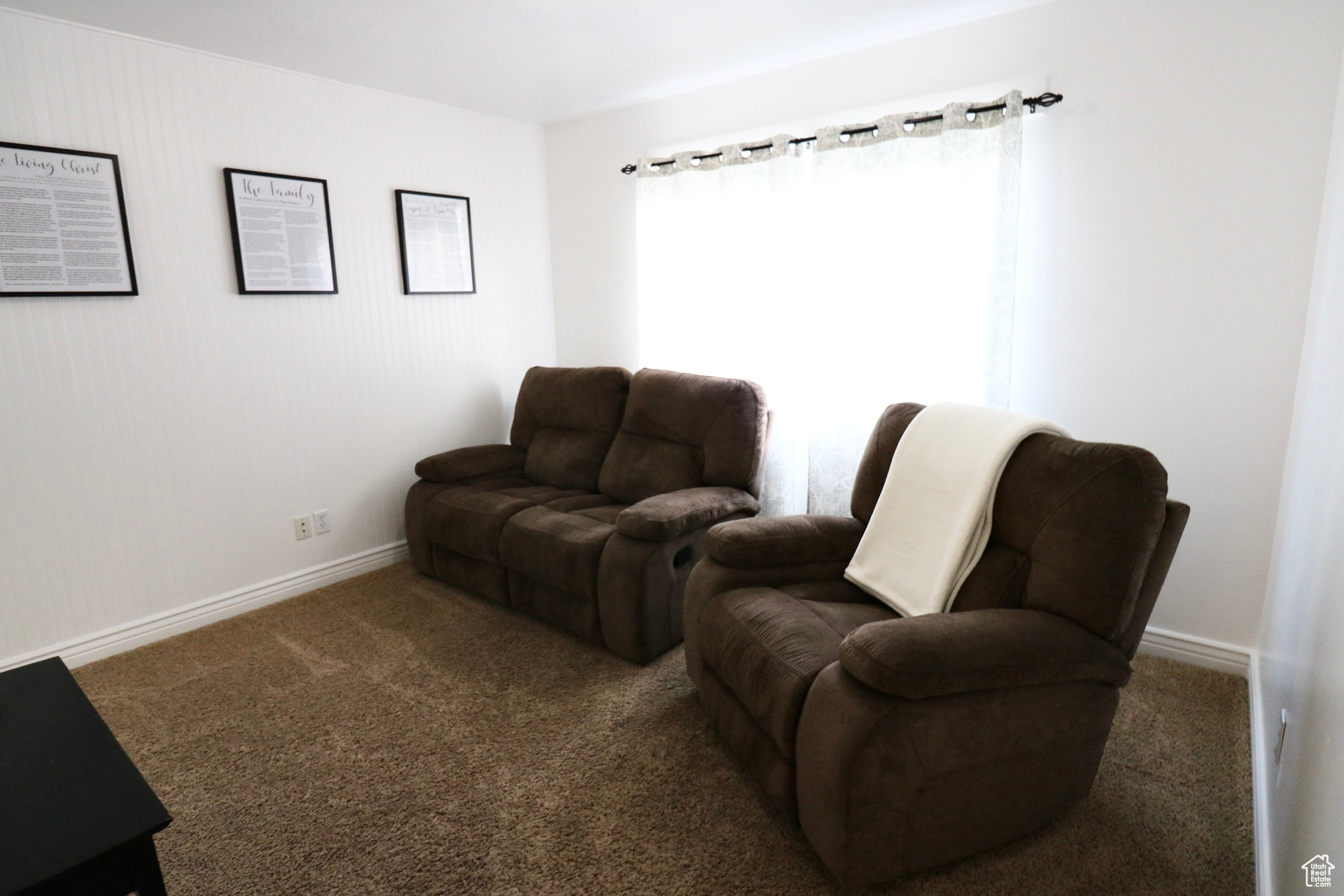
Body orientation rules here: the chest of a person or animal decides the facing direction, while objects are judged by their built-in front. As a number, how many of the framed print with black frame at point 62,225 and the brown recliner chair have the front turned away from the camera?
0

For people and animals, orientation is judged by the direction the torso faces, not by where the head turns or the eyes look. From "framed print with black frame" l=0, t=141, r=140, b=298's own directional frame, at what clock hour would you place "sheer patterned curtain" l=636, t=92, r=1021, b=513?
The sheer patterned curtain is roughly at 10 o'clock from the framed print with black frame.

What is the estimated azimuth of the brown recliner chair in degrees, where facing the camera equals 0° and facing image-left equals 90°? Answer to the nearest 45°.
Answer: approximately 45°

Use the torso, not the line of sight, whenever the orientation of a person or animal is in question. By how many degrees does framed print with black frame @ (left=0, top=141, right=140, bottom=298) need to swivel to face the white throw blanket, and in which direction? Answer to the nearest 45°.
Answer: approximately 45° to its left

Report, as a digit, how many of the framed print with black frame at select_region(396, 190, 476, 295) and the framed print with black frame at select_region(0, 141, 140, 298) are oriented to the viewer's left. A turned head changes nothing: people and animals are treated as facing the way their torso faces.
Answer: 0

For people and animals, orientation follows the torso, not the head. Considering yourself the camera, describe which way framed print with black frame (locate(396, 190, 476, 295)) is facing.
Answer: facing the viewer and to the right of the viewer

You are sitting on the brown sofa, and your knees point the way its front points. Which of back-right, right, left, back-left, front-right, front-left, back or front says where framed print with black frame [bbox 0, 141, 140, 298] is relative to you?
front-right

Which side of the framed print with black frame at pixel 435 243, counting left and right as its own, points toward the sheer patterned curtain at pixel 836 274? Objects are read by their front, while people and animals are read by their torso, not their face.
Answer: front
